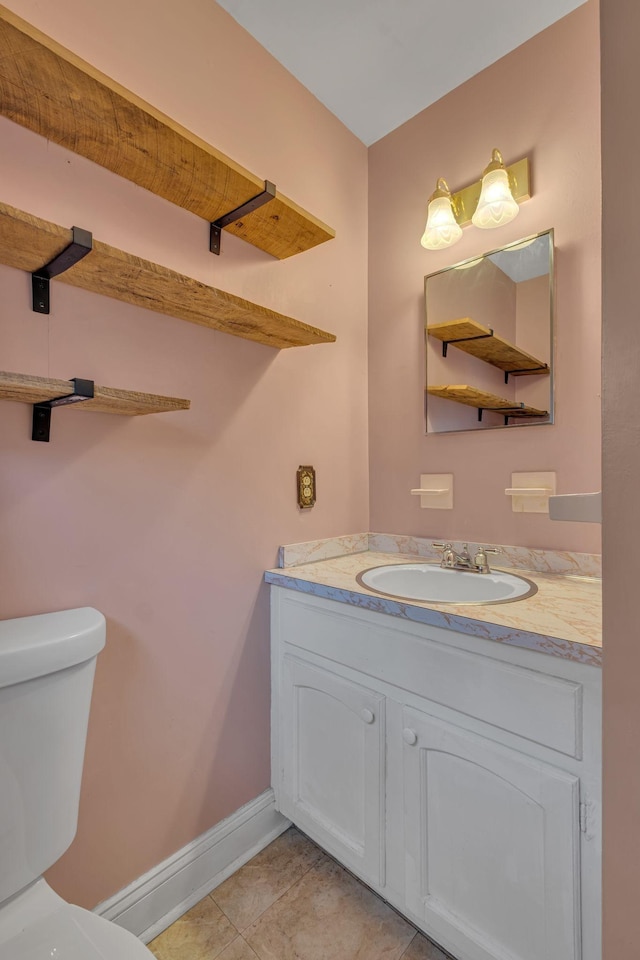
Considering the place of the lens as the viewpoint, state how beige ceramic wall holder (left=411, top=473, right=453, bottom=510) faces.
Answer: facing the viewer and to the left of the viewer

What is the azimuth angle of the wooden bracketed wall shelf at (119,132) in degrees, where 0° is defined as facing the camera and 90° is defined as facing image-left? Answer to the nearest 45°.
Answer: approximately 315°

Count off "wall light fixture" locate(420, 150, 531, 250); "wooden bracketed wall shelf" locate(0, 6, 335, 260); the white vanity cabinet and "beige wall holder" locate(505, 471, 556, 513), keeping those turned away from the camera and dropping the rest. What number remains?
0

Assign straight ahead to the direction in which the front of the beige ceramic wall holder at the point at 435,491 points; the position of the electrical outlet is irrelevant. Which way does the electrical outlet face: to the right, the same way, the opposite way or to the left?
to the left

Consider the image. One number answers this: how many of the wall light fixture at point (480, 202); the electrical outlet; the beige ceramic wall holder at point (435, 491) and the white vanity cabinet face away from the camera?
0

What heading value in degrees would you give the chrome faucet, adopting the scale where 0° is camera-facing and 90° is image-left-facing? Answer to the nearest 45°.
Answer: approximately 45°

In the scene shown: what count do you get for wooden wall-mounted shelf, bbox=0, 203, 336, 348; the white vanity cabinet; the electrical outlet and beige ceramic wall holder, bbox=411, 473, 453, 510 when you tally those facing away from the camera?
0

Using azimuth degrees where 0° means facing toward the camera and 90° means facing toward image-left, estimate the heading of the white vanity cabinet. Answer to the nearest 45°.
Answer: approximately 45°

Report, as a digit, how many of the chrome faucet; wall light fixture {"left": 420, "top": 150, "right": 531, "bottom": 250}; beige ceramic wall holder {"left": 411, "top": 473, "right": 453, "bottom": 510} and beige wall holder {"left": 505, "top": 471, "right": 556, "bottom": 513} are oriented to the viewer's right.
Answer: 0

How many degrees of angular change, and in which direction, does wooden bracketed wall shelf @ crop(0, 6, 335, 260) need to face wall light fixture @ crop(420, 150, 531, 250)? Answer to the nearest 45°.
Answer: approximately 45° to its left

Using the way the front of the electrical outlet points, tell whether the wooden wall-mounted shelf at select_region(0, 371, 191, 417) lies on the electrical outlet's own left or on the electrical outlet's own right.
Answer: on the electrical outlet's own right
